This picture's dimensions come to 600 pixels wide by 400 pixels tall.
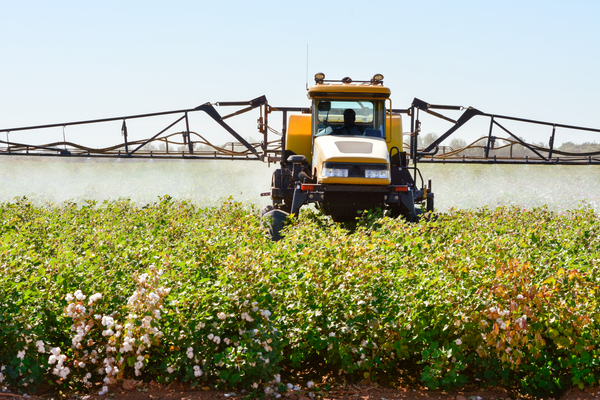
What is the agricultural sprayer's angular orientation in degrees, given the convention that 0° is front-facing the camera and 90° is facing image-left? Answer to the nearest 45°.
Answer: approximately 0°

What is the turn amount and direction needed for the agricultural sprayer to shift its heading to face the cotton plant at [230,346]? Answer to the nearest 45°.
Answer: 0° — it already faces it

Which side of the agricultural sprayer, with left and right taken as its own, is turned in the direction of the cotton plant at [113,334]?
front
